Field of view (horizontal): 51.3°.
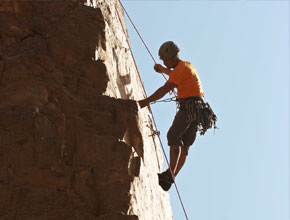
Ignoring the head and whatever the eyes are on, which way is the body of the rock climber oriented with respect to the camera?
to the viewer's left
